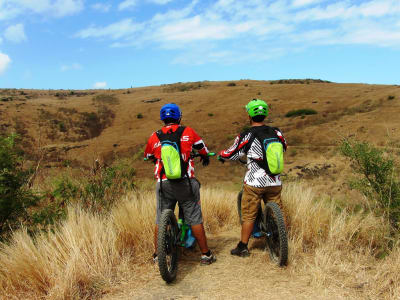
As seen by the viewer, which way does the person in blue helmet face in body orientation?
away from the camera

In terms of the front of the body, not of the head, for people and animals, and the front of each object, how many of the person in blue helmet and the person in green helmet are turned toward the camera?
0

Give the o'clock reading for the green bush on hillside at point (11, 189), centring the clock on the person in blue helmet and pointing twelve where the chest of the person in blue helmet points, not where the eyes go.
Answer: The green bush on hillside is roughly at 10 o'clock from the person in blue helmet.

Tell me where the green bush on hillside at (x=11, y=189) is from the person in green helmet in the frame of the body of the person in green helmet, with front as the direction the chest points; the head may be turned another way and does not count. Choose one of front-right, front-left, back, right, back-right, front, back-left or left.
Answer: front-left

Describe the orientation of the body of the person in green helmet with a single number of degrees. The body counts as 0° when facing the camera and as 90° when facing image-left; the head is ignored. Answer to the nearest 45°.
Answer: approximately 135°

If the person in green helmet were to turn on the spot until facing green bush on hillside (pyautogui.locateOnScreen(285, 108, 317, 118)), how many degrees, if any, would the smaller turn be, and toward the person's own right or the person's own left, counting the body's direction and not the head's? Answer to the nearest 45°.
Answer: approximately 45° to the person's own right

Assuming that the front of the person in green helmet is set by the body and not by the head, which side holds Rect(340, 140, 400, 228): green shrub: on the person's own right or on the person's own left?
on the person's own right

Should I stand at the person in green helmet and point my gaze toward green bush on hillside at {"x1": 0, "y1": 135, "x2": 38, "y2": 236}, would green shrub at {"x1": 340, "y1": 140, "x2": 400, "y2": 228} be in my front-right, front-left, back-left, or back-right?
back-right

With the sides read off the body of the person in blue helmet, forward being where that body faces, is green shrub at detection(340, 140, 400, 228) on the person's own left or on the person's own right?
on the person's own right

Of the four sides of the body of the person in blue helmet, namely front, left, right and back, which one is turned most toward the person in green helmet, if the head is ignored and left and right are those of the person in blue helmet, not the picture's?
right

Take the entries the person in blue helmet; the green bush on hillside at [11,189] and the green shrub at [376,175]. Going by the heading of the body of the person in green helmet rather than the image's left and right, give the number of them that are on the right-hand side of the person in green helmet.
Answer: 1

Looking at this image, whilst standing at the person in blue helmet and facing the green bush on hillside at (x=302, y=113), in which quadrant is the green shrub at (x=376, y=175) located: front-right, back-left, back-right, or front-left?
front-right

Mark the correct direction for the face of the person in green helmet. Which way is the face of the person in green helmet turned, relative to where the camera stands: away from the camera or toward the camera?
away from the camera
